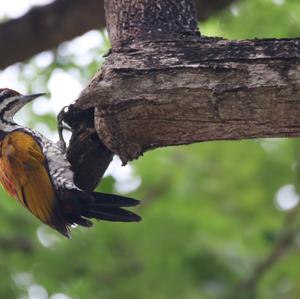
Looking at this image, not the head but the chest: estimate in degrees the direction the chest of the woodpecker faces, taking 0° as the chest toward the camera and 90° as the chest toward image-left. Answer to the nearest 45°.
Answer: approximately 270°
